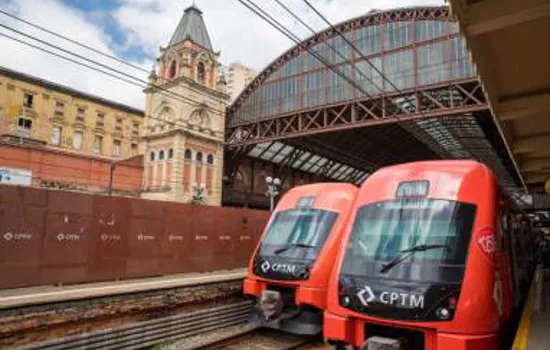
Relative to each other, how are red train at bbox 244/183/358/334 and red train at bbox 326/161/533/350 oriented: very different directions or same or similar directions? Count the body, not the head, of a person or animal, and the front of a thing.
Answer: same or similar directions

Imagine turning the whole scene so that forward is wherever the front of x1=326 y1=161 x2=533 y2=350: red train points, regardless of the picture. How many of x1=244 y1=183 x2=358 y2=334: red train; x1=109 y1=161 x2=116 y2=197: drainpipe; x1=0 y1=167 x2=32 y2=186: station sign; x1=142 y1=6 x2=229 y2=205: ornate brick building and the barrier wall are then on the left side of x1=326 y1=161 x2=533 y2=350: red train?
0

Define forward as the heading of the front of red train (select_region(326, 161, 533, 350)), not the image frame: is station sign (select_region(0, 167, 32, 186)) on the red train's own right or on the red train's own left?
on the red train's own right

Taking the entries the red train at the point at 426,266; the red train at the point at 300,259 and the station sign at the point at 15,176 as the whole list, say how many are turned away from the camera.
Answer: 0

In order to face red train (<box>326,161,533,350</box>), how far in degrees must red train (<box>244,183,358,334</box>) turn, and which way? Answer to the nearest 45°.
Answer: approximately 90° to its left

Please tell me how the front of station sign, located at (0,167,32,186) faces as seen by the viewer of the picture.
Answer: facing the viewer and to the right of the viewer

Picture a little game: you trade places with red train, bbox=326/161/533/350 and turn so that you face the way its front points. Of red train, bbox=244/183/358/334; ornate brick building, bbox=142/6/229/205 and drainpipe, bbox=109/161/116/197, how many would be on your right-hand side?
3

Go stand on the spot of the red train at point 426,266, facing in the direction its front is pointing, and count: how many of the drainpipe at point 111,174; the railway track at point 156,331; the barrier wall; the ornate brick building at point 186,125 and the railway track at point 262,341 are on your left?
0

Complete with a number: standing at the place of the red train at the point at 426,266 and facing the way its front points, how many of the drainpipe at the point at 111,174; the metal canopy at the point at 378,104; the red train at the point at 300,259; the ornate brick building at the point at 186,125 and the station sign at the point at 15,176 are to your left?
0

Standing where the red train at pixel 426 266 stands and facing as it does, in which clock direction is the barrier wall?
The barrier wall is roughly at 2 o'clock from the red train.

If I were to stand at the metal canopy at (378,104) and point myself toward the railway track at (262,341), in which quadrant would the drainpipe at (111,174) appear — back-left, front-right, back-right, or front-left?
front-right

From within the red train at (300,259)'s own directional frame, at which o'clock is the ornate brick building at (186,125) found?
The ornate brick building is roughly at 4 o'clock from the red train.

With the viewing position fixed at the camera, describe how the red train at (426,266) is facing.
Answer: facing the viewer and to the left of the viewer

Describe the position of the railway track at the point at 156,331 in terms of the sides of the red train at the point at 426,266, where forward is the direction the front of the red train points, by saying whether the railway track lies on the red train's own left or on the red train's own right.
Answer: on the red train's own right

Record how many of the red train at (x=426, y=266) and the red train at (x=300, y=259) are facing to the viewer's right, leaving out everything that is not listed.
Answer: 0

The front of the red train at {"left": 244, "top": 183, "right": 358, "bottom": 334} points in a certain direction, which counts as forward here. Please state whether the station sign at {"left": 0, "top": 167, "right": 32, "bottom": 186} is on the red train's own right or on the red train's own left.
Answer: on the red train's own right
